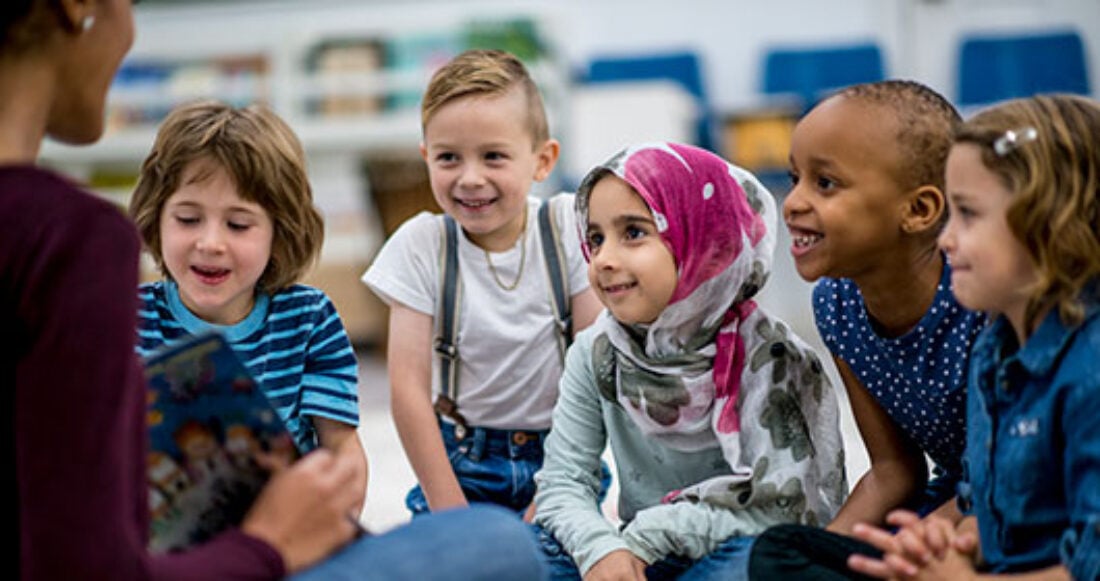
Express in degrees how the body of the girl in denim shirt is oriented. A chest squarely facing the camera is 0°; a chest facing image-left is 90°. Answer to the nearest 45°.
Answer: approximately 90°

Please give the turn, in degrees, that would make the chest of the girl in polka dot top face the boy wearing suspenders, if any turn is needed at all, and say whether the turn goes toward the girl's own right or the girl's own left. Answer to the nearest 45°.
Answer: approximately 90° to the girl's own right

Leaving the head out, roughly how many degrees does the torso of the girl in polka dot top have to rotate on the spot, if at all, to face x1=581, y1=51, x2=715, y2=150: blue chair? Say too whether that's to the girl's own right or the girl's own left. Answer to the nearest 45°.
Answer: approximately 135° to the girl's own right

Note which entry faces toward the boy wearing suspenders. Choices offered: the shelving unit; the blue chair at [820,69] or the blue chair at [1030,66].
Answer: the shelving unit

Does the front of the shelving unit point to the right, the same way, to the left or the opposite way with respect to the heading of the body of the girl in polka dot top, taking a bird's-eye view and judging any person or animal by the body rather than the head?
to the left

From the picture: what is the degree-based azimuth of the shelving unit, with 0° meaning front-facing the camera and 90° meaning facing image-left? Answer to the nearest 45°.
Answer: approximately 0°

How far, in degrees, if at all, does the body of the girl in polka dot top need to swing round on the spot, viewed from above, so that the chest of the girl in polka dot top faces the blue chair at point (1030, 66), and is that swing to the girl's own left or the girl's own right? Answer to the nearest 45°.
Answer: approximately 135° to the girl's own right
